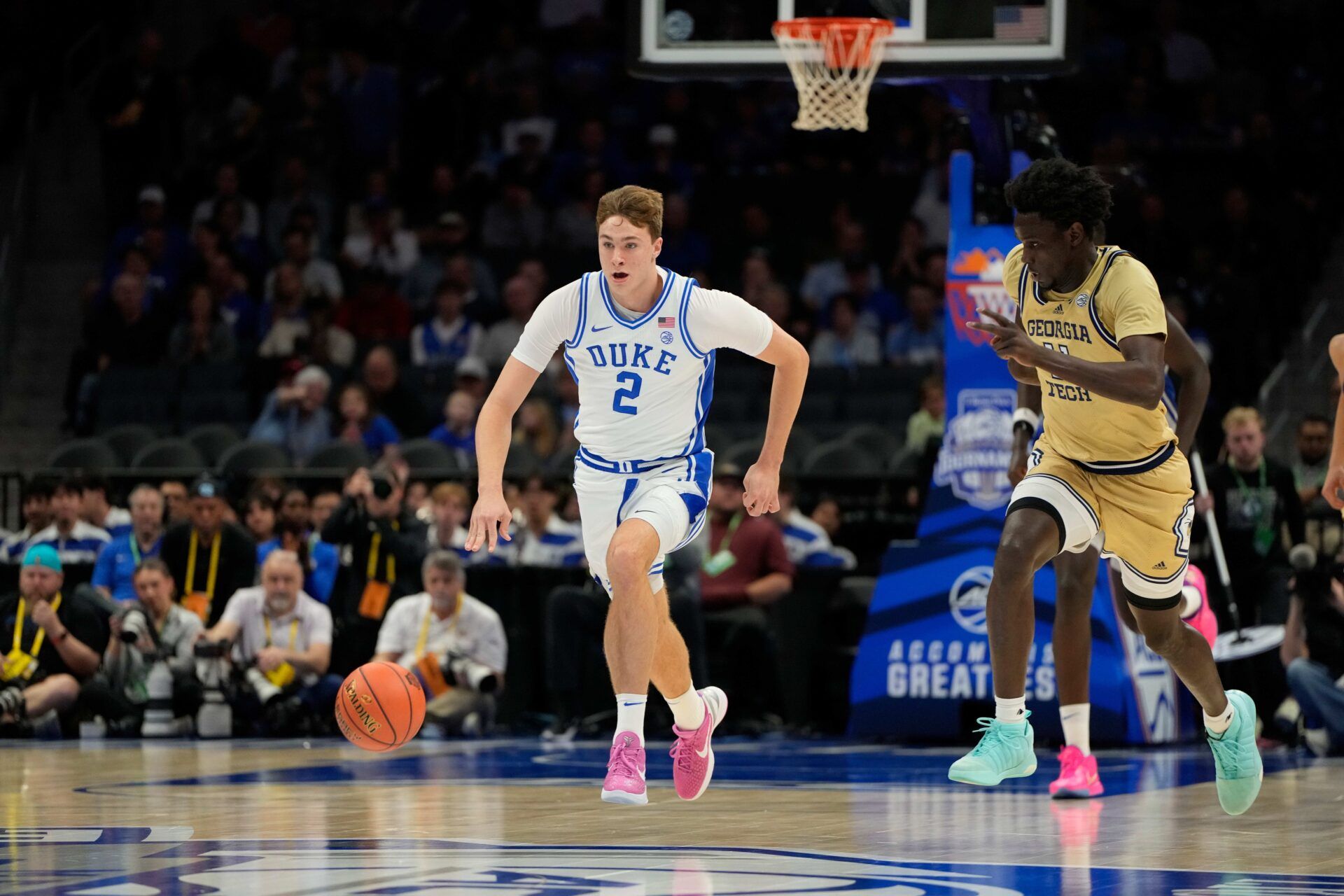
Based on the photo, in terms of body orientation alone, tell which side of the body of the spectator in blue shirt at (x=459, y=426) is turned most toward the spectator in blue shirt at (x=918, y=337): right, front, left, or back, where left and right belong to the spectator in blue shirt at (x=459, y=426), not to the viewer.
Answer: left

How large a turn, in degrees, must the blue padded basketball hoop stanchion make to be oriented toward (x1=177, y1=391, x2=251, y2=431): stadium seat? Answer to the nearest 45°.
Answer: approximately 135° to its right

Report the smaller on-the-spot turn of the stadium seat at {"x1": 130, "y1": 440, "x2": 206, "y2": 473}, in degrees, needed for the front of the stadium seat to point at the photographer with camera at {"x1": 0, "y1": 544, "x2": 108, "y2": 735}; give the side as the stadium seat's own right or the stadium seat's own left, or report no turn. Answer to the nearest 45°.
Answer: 0° — it already faces them

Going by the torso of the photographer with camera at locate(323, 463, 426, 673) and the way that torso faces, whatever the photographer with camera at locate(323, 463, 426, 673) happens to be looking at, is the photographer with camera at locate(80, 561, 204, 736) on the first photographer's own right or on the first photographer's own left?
on the first photographer's own right

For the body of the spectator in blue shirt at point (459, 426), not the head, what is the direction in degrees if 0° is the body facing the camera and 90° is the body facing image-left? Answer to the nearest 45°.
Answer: approximately 0°

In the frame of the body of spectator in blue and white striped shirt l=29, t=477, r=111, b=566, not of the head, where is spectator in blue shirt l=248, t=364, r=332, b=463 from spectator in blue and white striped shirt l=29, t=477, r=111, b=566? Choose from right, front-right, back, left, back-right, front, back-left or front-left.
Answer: back-left
